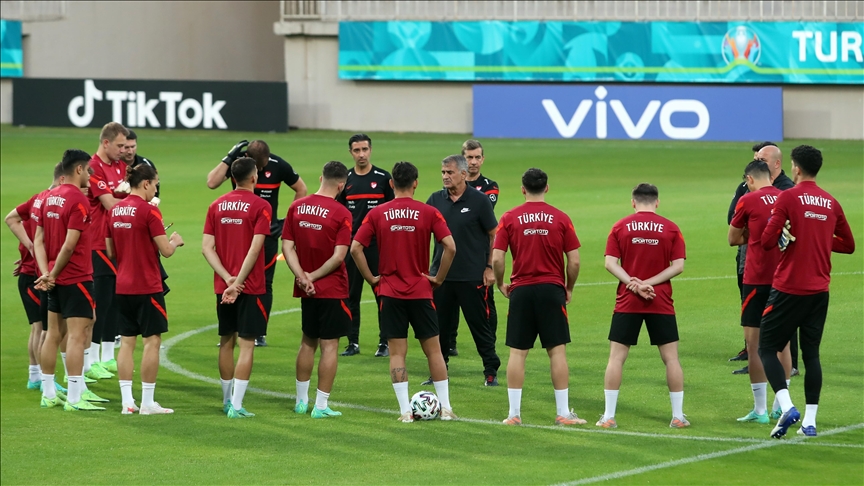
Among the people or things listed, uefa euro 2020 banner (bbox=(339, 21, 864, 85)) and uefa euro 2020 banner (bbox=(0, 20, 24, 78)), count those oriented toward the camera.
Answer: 2

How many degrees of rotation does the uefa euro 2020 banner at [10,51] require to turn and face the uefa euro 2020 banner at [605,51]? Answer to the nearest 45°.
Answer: approximately 45° to its left

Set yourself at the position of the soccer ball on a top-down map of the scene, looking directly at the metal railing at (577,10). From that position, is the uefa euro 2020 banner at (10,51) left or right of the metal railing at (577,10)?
left

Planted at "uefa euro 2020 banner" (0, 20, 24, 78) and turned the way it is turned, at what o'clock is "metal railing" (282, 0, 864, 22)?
The metal railing is roughly at 10 o'clock from the uefa euro 2020 banner.

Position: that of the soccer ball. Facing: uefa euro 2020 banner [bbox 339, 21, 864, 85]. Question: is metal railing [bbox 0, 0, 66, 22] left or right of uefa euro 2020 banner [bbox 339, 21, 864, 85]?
left

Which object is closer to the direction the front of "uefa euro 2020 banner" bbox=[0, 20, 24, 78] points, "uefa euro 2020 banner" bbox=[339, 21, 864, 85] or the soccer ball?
the soccer ball

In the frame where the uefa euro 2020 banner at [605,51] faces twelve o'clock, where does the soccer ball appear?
The soccer ball is roughly at 12 o'clock from the uefa euro 2020 banner.

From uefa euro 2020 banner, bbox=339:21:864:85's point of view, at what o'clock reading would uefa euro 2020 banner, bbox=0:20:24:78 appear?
uefa euro 2020 banner, bbox=0:20:24:78 is roughly at 3 o'clock from uefa euro 2020 banner, bbox=339:21:864:85.

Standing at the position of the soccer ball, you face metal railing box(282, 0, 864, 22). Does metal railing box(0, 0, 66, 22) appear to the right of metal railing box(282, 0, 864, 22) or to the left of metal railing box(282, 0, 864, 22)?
left

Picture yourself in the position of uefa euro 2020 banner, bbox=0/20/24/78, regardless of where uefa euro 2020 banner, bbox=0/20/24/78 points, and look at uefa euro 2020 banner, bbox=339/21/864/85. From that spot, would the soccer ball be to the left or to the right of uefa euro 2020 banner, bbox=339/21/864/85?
right

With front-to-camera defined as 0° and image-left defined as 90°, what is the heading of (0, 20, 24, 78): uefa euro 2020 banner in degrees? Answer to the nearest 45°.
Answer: approximately 0°

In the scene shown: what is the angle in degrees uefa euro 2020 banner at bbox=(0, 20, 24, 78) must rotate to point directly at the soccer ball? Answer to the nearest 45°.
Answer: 0° — it already faces it

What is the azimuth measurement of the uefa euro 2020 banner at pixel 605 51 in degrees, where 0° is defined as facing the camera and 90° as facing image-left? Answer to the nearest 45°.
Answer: approximately 0°

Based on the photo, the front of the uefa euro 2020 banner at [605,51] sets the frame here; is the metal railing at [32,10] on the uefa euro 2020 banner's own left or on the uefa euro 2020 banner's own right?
on the uefa euro 2020 banner's own right
